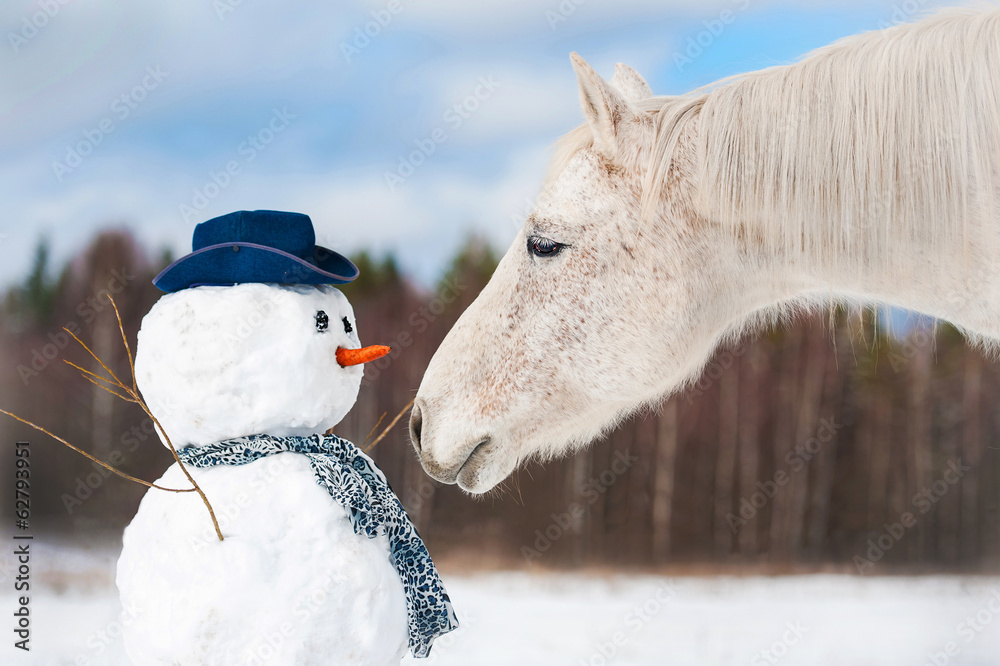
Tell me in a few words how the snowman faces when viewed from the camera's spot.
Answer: facing the viewer and to the right of the viewer

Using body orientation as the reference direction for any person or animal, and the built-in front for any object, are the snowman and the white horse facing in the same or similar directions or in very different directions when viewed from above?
very different directions

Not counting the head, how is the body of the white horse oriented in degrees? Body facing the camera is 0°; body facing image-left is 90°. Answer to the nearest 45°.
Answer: approximately 90°

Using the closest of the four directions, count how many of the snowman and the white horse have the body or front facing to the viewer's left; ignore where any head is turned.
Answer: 1
